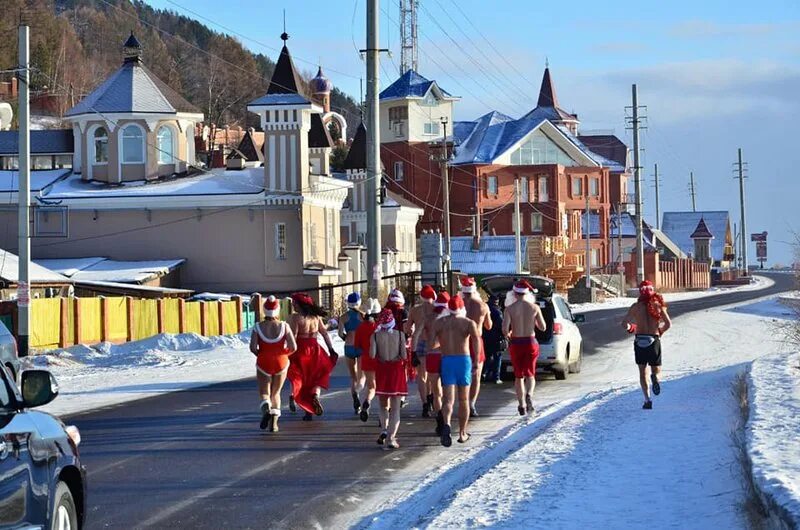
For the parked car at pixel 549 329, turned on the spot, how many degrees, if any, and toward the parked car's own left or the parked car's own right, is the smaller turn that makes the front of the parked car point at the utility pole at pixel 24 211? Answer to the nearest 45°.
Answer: approximately 135° to the parked car's own left

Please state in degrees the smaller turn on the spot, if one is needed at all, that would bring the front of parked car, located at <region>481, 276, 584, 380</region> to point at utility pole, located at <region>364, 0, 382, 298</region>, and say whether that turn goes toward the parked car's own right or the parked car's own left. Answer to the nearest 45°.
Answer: approximately 90° to the parked car's own left

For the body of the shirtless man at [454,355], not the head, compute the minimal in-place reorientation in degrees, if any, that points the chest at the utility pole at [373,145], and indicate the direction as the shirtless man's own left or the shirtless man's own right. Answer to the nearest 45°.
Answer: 0° — they already face it

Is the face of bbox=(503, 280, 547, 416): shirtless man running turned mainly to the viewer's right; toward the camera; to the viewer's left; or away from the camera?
away from the camera

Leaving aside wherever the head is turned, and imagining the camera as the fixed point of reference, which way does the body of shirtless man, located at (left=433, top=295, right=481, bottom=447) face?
away from the camera

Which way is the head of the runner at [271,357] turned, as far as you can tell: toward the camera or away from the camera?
away from the camera

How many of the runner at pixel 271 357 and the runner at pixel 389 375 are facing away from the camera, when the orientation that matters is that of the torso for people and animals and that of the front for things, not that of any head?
2

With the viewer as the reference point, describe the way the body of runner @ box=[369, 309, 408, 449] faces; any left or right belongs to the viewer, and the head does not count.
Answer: facing away from the viewer

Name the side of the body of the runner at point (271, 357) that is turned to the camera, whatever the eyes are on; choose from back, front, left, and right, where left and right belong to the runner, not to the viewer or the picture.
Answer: back

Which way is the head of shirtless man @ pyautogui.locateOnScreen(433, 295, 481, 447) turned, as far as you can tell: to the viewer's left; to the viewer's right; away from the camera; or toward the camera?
away from the camera

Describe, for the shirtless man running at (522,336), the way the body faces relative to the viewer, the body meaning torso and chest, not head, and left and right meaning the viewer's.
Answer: facing away from the viewer
